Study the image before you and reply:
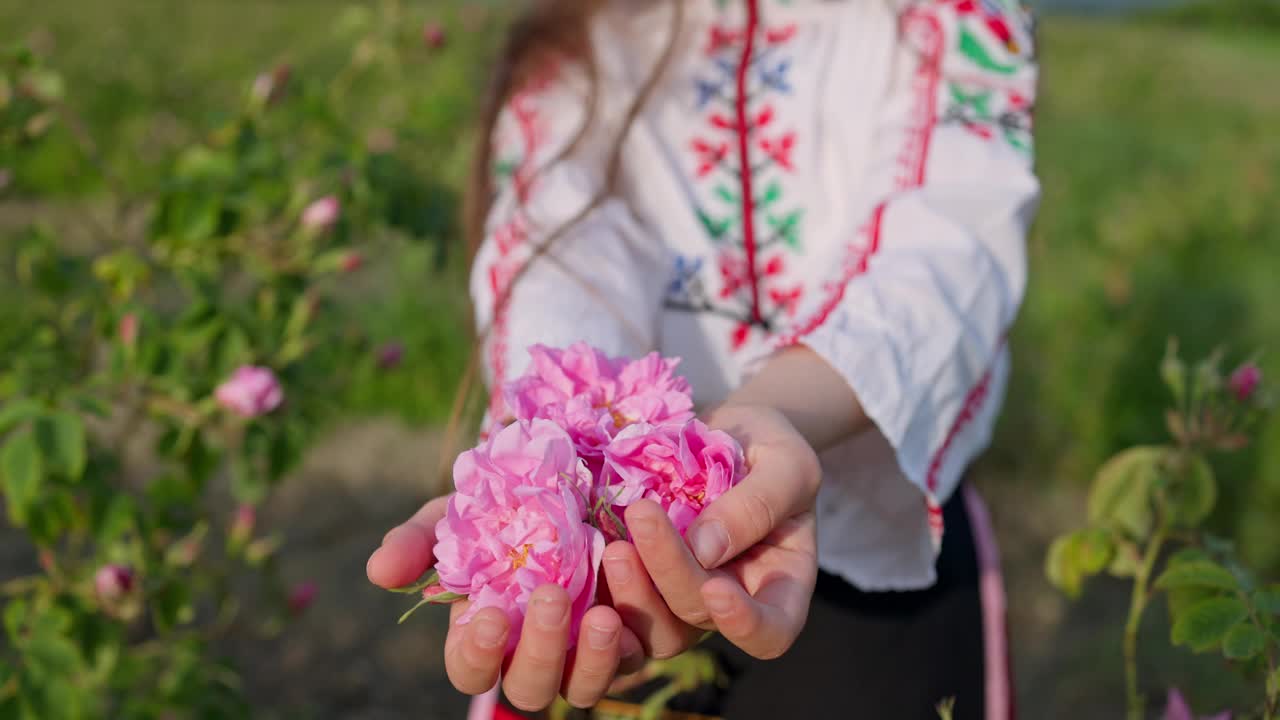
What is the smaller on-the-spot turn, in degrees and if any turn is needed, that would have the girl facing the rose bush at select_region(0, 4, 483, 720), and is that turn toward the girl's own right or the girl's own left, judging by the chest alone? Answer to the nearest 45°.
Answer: approximately 90° to the girl's own right

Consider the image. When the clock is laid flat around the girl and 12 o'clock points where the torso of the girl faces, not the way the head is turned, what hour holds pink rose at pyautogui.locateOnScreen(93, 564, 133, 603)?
The pink rose is roughly at 3 o'clock from the girl.

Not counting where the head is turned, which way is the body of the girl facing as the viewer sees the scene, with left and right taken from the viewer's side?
facing the viewer

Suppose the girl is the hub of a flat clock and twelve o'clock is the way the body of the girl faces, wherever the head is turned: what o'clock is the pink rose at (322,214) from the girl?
The pink rose is roughly at 4 o'clock from the girl.
